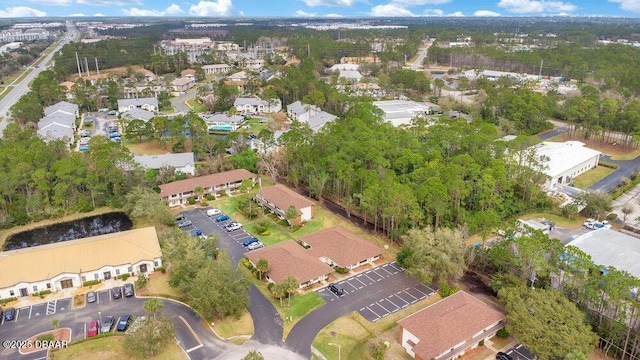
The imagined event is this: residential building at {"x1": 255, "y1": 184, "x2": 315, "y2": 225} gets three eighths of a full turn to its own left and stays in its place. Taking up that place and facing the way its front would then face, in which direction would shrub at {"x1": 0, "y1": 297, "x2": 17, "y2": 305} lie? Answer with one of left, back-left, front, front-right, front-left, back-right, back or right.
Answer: back-right

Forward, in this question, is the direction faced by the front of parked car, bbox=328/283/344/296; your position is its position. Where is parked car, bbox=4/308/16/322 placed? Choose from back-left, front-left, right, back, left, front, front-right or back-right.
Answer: front-left

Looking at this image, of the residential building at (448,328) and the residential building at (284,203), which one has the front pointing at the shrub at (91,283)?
the residential building at (284,203)

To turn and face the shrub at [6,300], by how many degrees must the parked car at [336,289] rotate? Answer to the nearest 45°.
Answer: approximately 45° to its left

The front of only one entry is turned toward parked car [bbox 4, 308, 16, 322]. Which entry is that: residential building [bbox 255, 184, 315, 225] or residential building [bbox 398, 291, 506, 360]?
residential building [bbox 255, 184, 315, 225]

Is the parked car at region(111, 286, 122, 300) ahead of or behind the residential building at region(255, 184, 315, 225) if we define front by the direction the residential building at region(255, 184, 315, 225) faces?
ahead

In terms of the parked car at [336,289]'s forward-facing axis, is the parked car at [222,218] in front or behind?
in front

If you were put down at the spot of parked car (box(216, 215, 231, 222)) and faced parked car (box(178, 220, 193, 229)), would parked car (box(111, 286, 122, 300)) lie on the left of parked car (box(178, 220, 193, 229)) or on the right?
left

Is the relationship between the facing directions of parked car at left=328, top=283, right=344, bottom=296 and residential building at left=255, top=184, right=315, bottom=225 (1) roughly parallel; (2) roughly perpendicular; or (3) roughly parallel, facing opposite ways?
roughly perpendicular

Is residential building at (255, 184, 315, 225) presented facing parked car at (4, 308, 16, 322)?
yes

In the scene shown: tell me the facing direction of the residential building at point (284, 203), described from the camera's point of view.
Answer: facing the viewer and to the left of the viewer

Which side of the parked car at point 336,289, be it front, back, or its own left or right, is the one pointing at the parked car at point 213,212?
front

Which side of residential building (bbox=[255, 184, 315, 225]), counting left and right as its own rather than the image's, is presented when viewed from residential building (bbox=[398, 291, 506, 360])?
left

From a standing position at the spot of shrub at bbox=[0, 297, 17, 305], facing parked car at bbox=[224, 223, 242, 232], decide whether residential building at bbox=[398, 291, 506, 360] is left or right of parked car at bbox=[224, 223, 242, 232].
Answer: right

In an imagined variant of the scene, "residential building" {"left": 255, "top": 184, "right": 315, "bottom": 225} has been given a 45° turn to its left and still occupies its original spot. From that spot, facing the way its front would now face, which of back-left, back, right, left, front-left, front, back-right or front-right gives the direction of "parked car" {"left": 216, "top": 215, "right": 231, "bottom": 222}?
right
